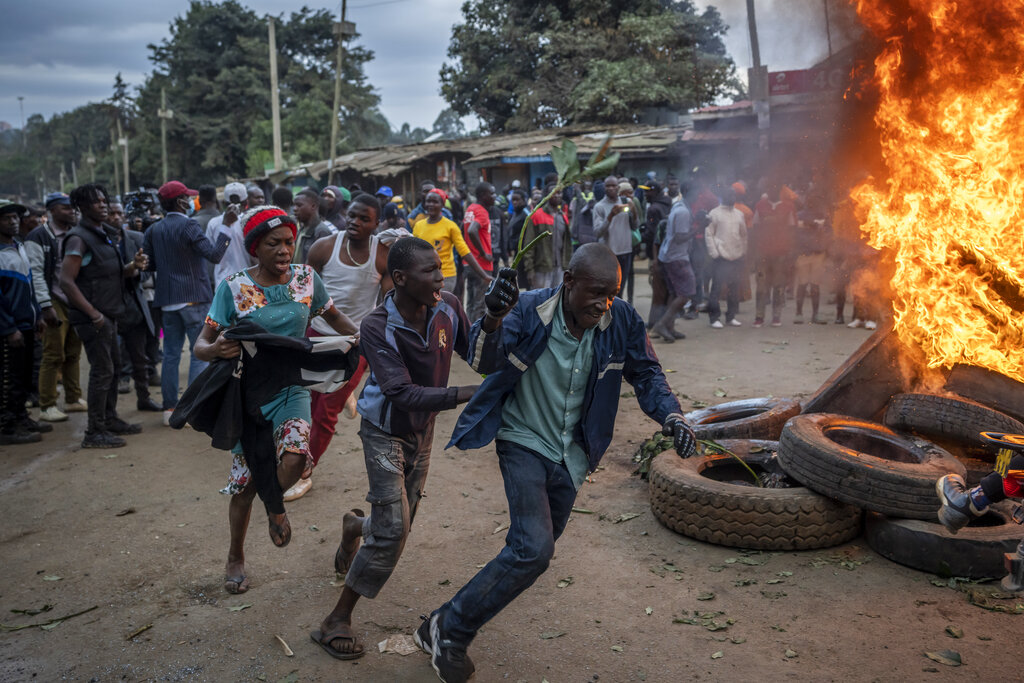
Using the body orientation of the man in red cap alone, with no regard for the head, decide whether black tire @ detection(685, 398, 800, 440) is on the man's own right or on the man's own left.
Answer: on the man's own right

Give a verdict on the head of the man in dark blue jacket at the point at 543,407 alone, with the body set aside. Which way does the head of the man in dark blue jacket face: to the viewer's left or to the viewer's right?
to the viewer's right

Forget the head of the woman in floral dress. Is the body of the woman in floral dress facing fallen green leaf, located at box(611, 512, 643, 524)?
no

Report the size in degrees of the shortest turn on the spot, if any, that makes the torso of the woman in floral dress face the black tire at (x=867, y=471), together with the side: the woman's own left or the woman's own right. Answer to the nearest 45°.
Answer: approximately 90° to the woman's own left

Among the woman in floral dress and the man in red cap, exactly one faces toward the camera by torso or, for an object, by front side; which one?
the woman in floral dress

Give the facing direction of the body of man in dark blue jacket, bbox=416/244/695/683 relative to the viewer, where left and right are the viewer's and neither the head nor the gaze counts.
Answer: facing the viewer and to the right of the viewer

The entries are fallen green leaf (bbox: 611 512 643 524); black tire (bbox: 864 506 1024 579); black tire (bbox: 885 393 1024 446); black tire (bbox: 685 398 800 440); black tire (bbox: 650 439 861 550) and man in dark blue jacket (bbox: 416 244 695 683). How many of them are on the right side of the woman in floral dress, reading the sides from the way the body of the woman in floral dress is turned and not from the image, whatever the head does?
0

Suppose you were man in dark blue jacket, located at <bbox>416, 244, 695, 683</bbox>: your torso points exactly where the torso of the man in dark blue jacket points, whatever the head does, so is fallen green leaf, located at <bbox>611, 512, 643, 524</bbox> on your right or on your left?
on your left

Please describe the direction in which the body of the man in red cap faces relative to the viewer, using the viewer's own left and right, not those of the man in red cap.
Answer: facing away from the viewer and to the right of the viewer

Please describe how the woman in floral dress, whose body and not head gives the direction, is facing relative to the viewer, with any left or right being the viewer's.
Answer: facing the viewer

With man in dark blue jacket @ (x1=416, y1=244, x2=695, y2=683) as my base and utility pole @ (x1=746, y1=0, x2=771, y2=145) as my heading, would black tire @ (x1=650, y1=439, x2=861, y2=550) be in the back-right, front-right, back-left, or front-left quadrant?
front-right

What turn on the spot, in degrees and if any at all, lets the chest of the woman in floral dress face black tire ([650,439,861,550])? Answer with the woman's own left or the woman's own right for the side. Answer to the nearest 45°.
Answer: approximately 90° to the woman's own left

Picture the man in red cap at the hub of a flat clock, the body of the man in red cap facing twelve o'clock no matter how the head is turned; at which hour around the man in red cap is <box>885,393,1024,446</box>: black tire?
The black tire is roughly at 3 o'clock from the man in red cap.

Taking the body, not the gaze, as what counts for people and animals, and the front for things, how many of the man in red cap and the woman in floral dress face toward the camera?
1

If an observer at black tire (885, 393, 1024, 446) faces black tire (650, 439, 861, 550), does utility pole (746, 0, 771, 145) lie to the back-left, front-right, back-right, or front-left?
back-right
